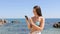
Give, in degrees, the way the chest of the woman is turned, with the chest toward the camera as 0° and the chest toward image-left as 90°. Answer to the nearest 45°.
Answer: approximately 45°
